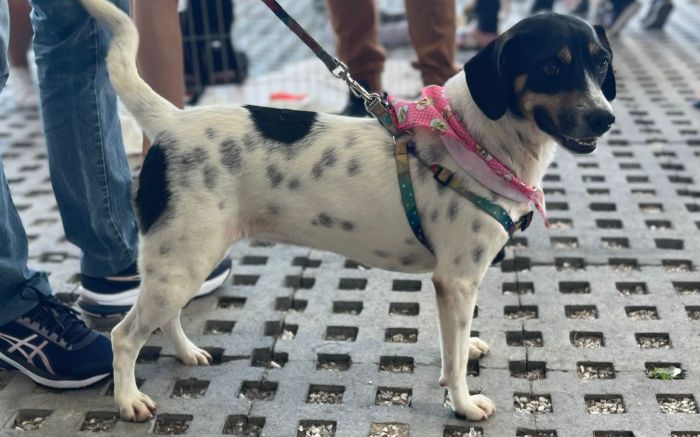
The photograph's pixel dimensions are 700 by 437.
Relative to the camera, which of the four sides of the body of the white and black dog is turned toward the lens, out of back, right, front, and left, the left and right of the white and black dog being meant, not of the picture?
right

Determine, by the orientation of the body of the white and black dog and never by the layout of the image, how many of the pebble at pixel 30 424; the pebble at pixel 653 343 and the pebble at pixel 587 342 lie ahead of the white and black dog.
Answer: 2

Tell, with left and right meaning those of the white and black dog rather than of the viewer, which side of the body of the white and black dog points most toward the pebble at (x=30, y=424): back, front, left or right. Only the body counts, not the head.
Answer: back

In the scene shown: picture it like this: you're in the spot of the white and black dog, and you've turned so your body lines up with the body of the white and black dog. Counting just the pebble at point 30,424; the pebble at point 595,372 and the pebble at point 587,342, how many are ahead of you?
2

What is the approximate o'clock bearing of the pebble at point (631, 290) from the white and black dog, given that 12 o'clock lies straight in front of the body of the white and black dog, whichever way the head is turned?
The pebble is roughly at 11 o'clock from the white and black dog.
